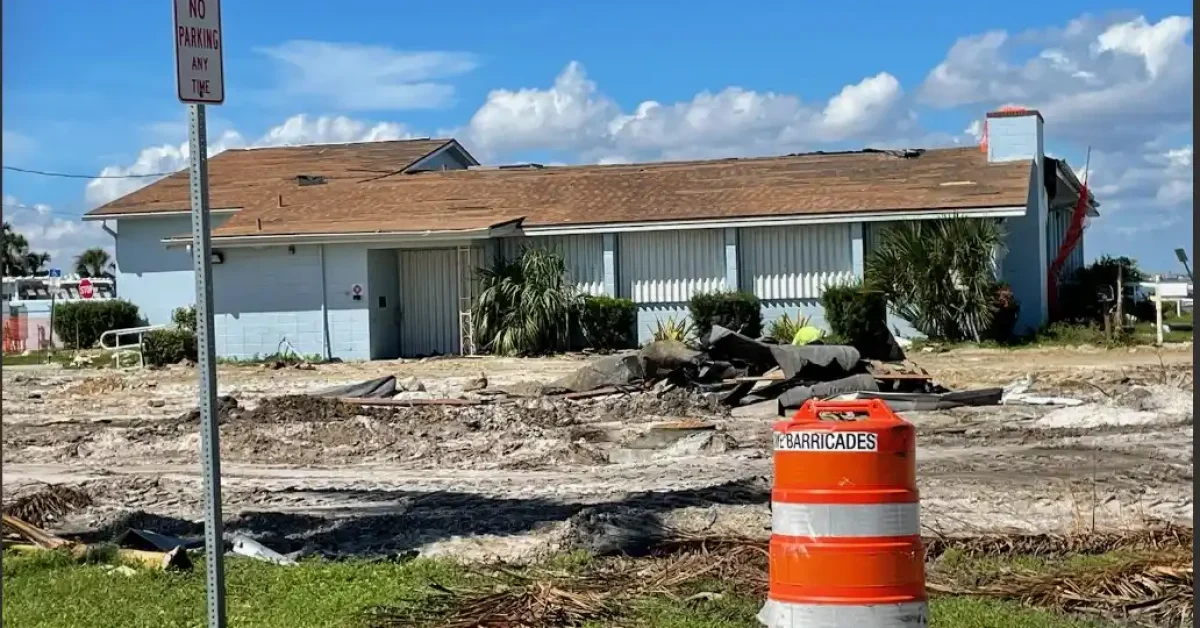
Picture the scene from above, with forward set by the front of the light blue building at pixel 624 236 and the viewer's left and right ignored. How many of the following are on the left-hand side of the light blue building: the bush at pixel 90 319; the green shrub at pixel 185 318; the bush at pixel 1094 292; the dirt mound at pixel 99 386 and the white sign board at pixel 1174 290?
2

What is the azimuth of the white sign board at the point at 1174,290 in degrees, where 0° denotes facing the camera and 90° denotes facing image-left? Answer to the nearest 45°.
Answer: approximately 0°

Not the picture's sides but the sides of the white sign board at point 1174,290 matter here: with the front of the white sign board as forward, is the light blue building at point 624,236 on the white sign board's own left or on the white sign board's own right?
on the white sign board's own right

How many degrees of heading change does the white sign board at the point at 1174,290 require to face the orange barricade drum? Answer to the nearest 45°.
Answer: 0° — it already faces it

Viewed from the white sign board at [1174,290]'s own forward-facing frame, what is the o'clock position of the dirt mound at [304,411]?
The dirt mound is roughly at 1 o'clock from the white sign board.

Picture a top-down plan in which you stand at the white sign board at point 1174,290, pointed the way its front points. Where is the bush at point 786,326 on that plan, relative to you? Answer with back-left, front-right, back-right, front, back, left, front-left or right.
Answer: front-right

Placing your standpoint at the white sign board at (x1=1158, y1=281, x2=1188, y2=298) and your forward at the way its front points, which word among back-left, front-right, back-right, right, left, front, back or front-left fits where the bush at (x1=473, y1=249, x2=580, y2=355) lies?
front-right

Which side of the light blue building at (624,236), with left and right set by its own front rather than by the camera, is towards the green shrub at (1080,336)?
left

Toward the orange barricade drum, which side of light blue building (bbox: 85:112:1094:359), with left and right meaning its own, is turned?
front

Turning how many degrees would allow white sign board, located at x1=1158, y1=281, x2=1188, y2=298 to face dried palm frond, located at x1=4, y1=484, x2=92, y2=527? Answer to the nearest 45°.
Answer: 0° — it already faces it

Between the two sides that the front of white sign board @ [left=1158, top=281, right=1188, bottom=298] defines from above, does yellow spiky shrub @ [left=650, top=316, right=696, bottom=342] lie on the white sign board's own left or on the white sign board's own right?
on the white sign board's own right
